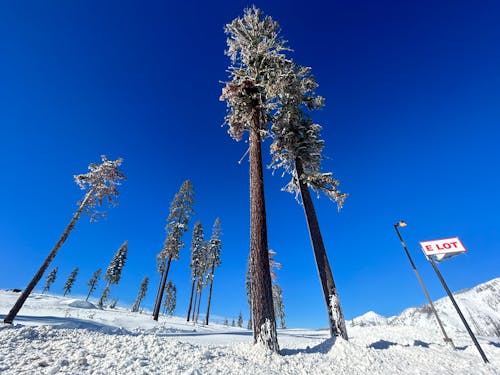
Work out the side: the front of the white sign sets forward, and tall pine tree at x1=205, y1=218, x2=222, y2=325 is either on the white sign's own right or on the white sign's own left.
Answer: on the white sign's own right

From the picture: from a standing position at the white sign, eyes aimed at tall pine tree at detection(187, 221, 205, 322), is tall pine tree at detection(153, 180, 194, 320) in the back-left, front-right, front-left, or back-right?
front-left

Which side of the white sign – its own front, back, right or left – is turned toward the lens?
front

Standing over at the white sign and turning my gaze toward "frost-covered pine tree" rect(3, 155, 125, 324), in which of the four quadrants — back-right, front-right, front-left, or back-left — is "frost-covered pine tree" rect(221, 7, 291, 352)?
front-left

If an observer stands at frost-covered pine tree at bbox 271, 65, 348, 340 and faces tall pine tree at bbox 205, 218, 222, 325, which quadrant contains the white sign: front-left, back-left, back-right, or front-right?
back-right

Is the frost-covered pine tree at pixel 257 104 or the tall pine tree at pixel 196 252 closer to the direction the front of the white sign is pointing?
the frost-covered pine tree

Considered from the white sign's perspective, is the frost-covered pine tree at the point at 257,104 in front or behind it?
in front

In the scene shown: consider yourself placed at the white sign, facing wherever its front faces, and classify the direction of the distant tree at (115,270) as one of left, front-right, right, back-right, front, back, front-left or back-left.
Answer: right

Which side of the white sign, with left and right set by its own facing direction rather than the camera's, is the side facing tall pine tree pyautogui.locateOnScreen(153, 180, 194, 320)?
right

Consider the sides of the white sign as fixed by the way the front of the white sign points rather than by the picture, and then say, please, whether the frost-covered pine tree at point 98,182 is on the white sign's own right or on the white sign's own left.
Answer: on the white sign's own right
